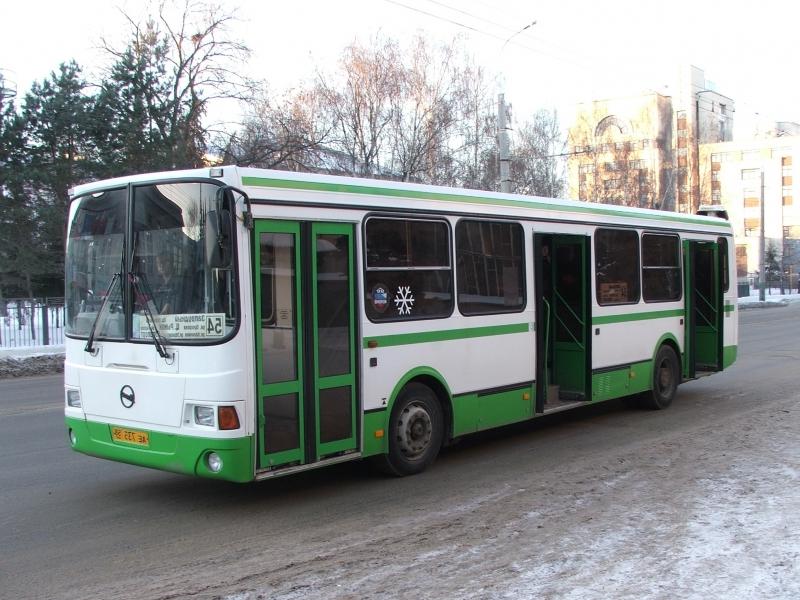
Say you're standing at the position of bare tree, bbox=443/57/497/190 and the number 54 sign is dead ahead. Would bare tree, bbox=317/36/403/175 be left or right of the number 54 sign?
right

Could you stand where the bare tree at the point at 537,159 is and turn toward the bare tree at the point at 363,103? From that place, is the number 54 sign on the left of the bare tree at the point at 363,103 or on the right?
left

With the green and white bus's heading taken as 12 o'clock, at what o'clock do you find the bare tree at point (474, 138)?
The bare tree is roughly at 5 o'clock from the green and white bus.

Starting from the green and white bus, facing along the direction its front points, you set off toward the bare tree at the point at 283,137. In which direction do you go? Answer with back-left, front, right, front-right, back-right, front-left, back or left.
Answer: back-right

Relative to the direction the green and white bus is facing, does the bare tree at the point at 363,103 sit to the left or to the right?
on its right

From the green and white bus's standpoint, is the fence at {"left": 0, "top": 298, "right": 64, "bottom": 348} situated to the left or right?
on its right

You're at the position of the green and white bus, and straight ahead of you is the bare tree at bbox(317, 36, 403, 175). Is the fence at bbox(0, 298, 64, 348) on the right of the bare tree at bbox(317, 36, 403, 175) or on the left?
left

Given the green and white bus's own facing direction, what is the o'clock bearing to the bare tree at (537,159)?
The bare tree is roughly at 5 o'clock from the green and white bus.

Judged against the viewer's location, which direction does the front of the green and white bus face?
facing the viewer and to the left of the viewer
